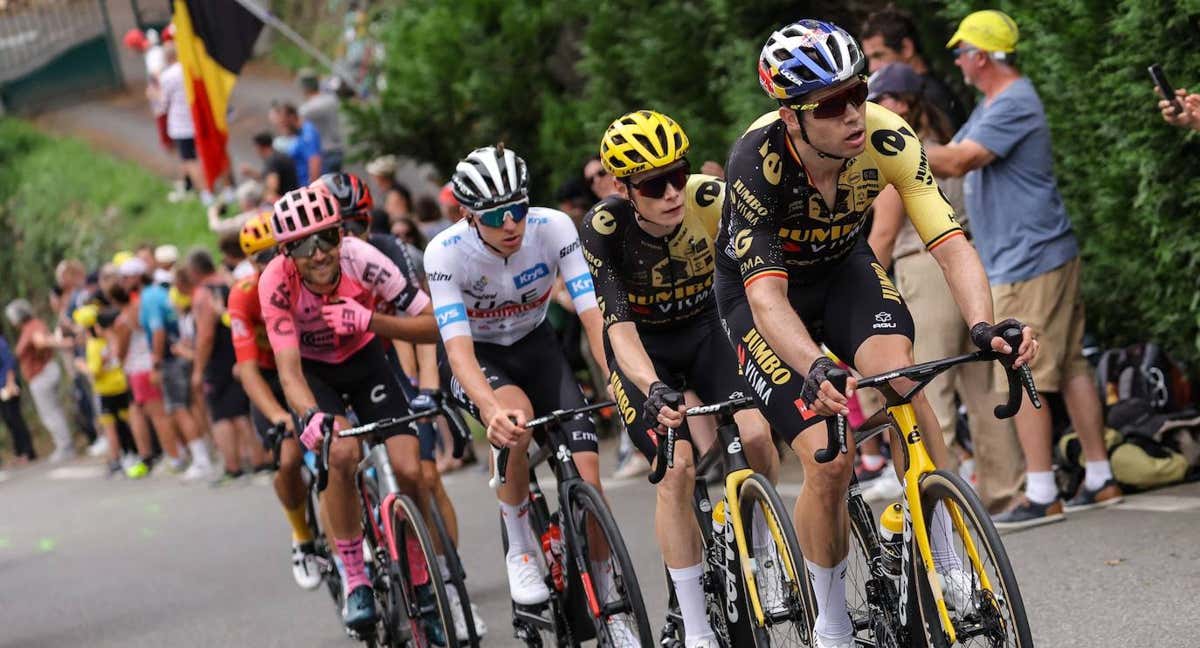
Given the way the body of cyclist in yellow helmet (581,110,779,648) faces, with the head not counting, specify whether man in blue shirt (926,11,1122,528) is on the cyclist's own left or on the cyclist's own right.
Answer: on the cyclist's own left

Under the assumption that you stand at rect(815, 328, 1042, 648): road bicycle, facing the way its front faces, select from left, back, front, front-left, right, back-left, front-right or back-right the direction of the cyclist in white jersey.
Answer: back

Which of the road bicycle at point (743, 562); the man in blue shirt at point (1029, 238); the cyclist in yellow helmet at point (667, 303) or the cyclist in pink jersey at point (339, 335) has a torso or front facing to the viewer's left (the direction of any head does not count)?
the man in blue shirt

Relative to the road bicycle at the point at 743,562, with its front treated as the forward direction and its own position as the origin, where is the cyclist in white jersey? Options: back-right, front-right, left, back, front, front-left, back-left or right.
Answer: back

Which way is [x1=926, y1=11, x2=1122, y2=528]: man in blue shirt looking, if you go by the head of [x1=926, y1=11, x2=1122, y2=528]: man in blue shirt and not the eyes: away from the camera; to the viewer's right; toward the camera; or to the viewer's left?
to the viewer's left

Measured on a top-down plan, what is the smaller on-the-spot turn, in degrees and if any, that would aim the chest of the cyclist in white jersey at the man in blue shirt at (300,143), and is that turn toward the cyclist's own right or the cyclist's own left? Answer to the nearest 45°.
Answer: approximately 135° to the cyclist's own left

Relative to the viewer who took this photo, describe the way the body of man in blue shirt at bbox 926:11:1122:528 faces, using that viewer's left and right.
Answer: facing to the left of the viewer
